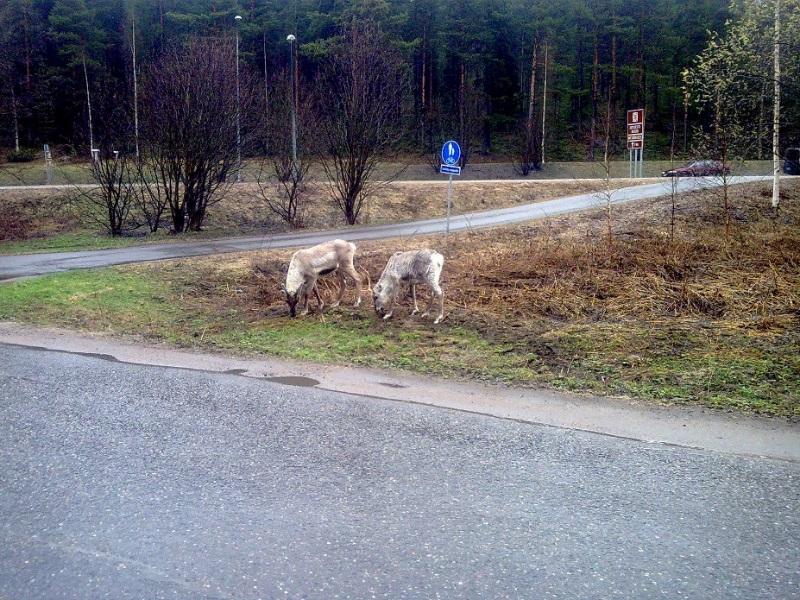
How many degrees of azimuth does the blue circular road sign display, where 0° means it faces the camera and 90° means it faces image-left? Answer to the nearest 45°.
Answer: approximately 0°

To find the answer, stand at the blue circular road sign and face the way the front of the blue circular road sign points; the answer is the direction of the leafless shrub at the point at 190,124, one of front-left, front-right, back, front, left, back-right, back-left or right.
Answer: back-right

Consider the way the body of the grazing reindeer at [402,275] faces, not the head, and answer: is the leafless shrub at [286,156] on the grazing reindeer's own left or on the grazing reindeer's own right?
on the grazing reindeer's own right

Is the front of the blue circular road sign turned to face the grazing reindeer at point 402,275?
yes

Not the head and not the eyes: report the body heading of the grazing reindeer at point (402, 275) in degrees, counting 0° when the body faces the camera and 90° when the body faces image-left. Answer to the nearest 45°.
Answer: approximately 90°

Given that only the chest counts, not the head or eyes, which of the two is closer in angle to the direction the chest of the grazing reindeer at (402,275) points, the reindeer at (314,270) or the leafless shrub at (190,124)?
the reindeer

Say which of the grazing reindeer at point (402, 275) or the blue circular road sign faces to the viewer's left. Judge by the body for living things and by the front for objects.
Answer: the grazing reindeer

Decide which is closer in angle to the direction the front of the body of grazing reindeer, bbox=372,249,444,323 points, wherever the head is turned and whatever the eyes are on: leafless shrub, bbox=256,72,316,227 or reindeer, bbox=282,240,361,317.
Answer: the reindeer

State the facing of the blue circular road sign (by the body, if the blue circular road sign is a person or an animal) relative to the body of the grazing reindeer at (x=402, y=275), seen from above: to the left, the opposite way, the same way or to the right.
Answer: to the left

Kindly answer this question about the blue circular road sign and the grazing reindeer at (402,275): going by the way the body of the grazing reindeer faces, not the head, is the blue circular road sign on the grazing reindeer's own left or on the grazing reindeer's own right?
on the grazing reindeer's own right

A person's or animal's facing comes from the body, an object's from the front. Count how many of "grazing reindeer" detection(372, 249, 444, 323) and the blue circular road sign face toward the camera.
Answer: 1

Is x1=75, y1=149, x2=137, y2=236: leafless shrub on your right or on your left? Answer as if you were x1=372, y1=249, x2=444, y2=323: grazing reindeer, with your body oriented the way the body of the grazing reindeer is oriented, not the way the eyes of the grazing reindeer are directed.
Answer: on your right
